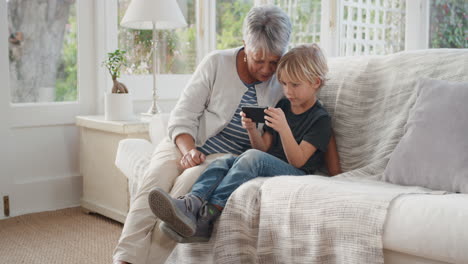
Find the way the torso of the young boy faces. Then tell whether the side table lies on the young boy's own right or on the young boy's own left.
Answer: on the young boy's own right

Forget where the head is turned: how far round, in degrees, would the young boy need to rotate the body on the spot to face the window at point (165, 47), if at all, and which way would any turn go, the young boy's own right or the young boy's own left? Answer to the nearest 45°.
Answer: approximately 135° to the young boy's own right

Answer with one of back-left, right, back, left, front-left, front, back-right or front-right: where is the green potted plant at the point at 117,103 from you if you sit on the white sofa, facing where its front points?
right

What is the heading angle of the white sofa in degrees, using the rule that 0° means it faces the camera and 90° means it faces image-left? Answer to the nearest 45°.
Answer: approximately 45°

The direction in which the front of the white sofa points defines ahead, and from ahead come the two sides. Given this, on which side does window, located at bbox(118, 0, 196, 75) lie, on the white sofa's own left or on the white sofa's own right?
on the white sofa's own right

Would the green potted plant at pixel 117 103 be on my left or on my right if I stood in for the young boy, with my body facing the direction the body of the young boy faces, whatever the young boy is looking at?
on my right

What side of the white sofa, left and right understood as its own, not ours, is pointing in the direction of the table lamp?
right

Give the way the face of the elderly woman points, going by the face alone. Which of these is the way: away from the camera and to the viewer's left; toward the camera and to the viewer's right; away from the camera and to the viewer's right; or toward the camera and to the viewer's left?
toward the camera and to the viewer's right

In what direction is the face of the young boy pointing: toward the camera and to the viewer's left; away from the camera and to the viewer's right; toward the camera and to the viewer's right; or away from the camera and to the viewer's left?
toward the camera and to the viewer's left
